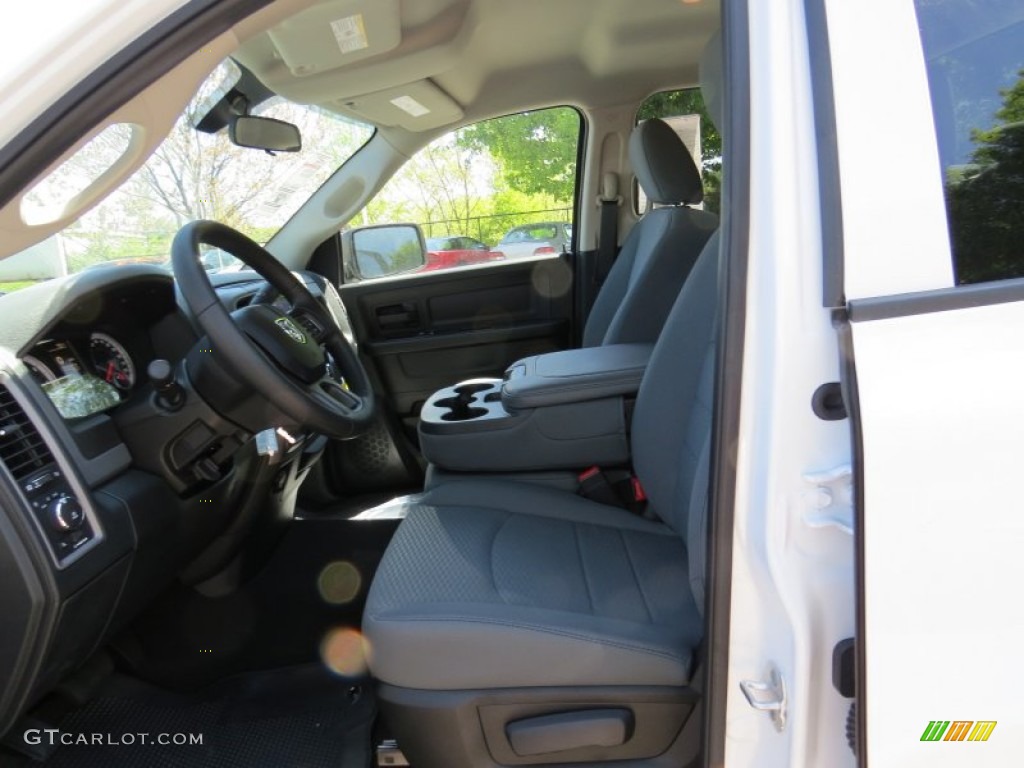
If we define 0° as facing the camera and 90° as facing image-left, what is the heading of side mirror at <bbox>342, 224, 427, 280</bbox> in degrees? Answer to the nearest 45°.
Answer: approximately 315°

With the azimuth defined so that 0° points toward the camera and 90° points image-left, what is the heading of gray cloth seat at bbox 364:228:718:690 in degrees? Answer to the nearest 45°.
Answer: approximately 90°

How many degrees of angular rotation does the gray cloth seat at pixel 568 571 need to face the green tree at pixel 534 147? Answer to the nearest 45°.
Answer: approximately 90° to its right

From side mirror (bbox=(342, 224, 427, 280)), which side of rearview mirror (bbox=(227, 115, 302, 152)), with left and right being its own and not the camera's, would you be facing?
left

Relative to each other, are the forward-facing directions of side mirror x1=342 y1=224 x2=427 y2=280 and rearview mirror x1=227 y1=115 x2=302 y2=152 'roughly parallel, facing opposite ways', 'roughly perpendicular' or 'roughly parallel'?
roughly parallel

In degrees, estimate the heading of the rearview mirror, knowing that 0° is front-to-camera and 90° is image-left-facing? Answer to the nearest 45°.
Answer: approximately 315°

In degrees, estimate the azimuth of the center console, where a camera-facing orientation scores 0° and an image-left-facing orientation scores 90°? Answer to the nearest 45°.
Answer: approximately 90°

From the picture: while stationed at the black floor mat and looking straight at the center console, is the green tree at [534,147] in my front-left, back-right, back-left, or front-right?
front-left

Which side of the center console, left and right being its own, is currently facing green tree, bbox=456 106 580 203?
right

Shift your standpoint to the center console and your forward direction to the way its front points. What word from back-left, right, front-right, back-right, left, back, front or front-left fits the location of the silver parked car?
right

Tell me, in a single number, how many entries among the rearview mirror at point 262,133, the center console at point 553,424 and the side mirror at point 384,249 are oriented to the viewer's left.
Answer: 1

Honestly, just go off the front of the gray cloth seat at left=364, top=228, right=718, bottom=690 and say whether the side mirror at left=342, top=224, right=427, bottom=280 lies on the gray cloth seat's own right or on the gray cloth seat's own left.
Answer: on the gray cloth seat's own right
